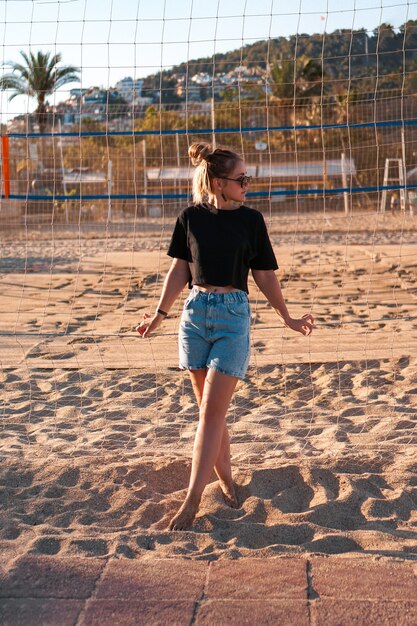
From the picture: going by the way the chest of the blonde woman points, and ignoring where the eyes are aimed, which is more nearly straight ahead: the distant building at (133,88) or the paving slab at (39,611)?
the paving slab

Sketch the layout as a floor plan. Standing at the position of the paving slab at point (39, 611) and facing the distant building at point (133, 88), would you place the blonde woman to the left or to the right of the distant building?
right

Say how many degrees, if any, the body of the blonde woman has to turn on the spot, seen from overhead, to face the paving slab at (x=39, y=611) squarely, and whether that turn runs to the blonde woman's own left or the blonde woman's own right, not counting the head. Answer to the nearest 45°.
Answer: approximately 45° to the blonde woman's own right

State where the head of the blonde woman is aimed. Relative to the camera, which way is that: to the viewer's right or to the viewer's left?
to the viewer's right

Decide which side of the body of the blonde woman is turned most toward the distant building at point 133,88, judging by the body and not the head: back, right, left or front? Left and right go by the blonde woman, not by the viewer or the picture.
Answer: back

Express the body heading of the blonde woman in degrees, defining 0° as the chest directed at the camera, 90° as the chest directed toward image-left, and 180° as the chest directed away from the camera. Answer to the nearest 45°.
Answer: approximately 0°
